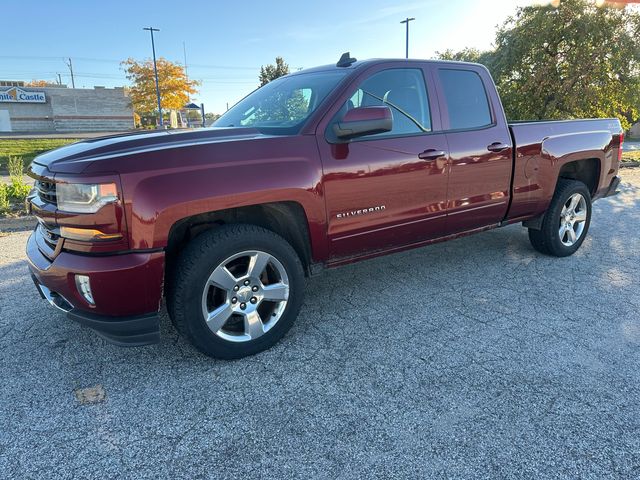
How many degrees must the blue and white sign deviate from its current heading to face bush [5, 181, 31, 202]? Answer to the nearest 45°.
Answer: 0° — it already faces it

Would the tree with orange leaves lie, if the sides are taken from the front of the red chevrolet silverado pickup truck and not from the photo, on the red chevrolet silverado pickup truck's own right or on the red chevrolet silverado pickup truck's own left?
on the red chevrolet silverado pickup truck's own right

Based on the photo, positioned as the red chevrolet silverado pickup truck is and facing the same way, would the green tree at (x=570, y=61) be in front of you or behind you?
behind

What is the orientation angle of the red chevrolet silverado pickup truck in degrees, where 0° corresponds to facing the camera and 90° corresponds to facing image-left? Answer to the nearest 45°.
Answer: approximately 45°

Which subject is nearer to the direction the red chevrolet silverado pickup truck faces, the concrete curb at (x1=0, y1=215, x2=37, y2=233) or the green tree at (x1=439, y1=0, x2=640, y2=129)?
the concrete curb

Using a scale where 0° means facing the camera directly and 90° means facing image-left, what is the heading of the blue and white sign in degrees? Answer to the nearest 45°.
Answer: approximately 0°
